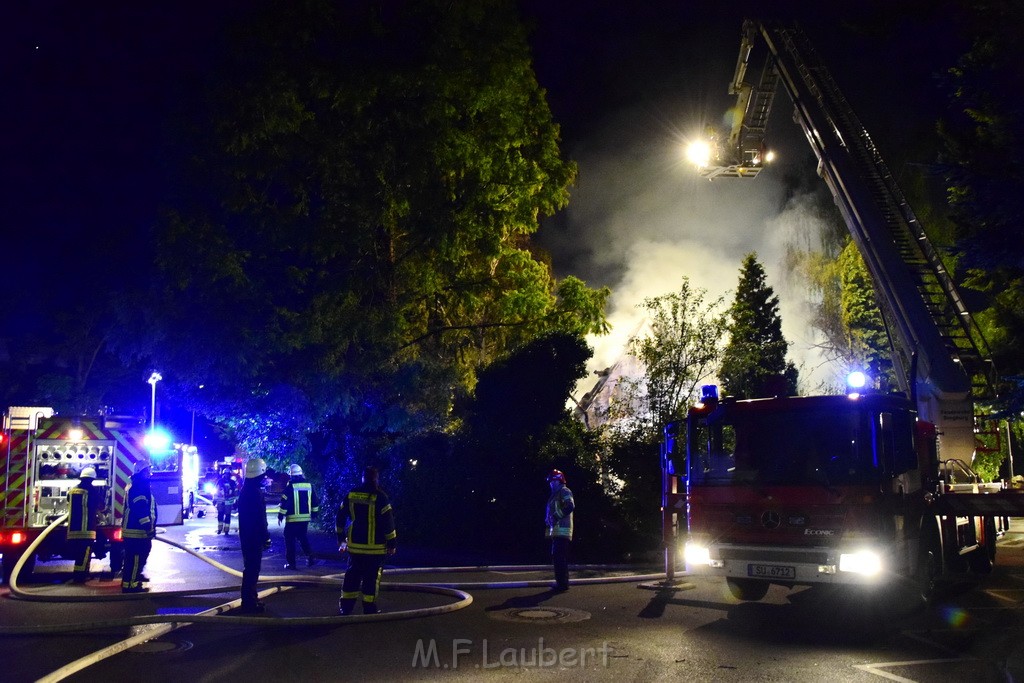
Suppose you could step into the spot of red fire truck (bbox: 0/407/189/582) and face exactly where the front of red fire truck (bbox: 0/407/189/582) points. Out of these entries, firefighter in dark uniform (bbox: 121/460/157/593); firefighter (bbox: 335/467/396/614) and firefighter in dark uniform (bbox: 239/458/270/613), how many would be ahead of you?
0

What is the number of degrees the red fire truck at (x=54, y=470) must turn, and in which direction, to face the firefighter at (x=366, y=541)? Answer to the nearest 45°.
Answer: approximately 135° to its right

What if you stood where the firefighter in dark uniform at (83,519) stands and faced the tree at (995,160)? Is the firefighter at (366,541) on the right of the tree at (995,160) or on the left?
right

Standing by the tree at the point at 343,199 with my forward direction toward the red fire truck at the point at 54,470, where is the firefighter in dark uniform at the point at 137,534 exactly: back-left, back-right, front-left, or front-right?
front-left

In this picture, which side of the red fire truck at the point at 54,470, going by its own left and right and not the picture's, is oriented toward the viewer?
back

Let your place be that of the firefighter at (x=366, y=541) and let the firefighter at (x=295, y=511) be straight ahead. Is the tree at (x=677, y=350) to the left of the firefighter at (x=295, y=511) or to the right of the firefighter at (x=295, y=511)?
right

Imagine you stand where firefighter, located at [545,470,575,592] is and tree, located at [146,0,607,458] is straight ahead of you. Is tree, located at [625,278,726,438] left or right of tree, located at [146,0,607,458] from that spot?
right

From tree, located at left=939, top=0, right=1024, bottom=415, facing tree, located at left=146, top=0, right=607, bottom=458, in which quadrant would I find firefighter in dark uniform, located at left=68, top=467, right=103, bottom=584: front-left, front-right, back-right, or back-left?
front-left

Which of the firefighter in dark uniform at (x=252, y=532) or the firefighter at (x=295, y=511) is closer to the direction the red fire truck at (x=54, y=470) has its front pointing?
the firefighter

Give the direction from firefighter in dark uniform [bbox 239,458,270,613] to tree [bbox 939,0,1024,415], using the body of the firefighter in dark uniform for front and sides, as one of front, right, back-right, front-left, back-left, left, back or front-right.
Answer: front
